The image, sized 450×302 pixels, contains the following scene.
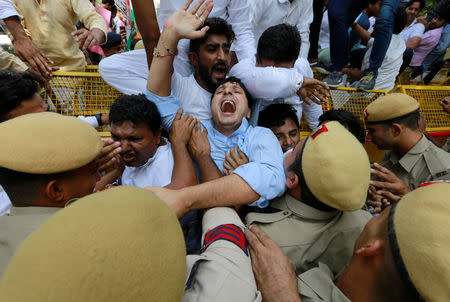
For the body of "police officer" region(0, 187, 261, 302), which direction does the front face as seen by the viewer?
away from the camera

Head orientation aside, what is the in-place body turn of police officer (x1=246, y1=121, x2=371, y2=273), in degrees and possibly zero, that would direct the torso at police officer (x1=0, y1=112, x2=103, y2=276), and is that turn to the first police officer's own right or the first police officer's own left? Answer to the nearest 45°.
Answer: approximately 90° to the first police officer's own left

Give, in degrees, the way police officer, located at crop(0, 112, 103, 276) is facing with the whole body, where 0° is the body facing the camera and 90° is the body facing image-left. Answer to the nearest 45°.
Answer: approximately 225°

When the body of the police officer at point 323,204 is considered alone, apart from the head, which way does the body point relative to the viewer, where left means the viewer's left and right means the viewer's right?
facing away from the viewer and to the left of the viewer

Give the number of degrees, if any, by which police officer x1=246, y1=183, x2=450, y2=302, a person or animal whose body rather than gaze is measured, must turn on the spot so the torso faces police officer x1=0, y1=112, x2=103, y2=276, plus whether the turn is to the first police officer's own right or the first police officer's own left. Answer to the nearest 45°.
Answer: approximately 45° to the first police officer's own left

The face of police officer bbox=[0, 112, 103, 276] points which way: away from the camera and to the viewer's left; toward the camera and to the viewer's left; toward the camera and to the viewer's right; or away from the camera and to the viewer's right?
away from the camera and to the viewer's right

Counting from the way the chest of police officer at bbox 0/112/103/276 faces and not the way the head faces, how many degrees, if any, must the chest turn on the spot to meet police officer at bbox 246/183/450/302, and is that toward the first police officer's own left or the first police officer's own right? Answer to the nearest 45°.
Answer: approximately 90° to the first police officer's own right

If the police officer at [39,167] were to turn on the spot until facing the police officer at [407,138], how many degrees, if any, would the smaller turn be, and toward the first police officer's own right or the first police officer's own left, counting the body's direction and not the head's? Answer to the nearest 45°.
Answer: approximately 45° to the first police officer's own right
